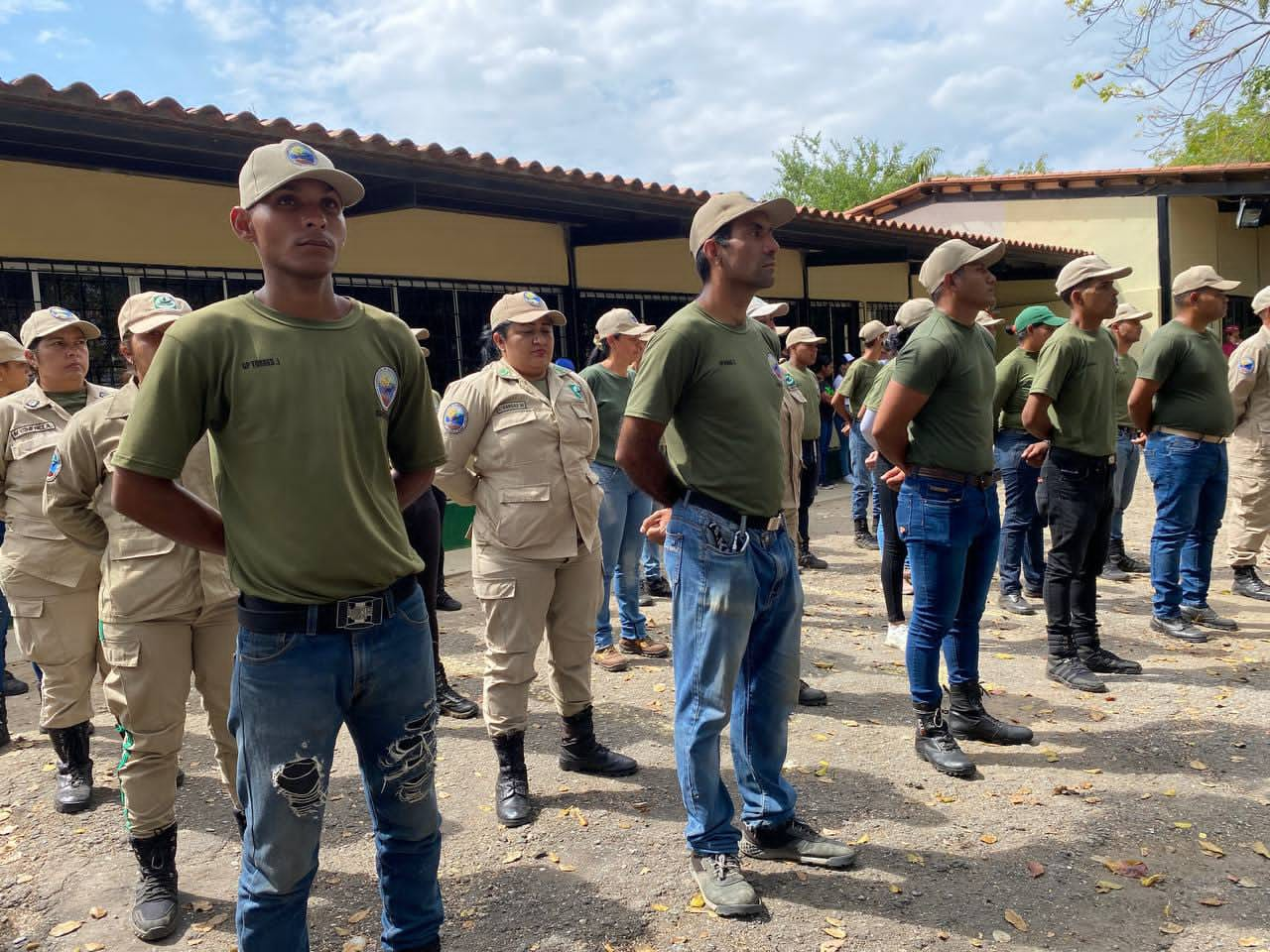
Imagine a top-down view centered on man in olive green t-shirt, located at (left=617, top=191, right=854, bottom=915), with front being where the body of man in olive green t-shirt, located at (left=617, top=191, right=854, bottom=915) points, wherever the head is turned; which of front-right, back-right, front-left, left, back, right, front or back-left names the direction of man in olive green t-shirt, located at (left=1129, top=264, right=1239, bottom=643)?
left

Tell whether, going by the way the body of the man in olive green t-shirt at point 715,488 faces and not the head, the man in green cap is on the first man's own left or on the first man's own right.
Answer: on the first man's own left

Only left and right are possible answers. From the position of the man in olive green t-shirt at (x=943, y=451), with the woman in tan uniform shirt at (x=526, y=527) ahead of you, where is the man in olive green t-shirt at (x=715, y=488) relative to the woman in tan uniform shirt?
left
